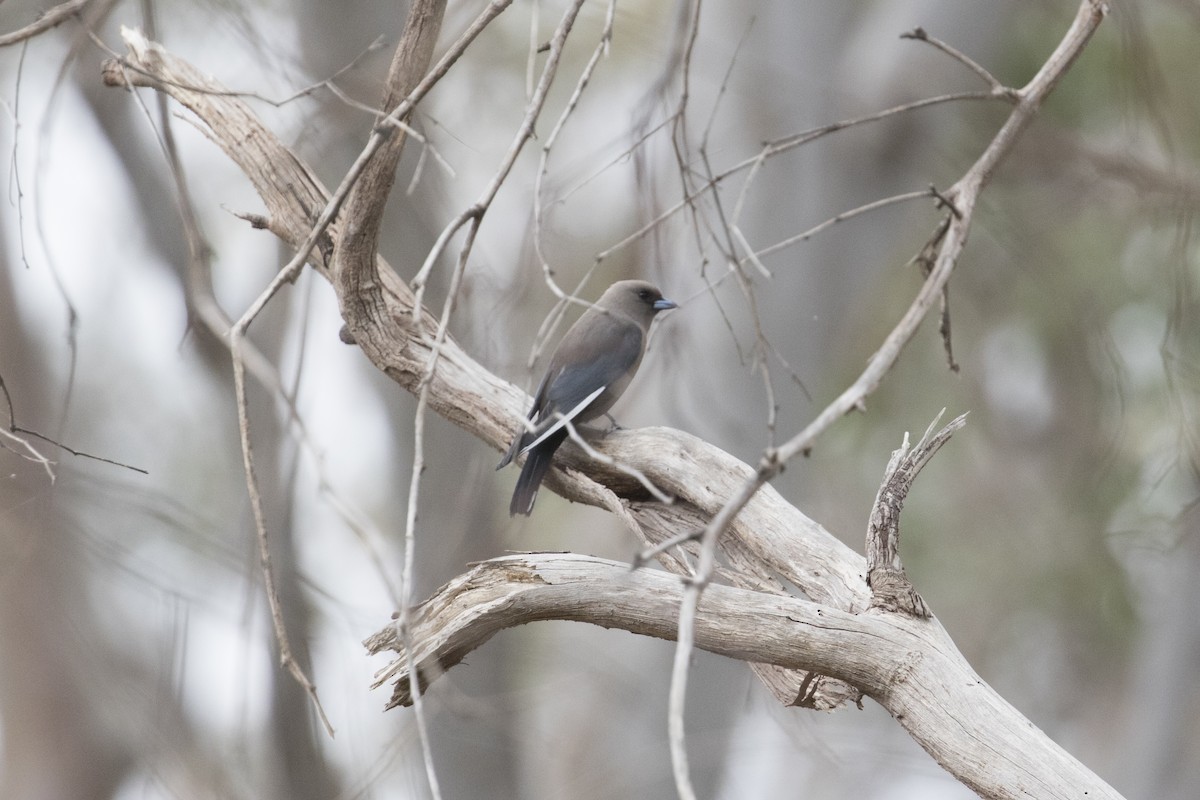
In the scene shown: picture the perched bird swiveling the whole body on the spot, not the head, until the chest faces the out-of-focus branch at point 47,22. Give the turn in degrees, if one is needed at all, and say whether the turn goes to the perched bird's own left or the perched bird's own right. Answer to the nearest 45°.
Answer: approximately 180°

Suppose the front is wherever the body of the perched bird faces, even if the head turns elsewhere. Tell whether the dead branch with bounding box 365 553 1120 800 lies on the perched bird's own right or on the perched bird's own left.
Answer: on the perched bird's own right

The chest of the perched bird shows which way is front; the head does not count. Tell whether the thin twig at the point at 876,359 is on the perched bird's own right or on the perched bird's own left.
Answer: on the perched bird's own right

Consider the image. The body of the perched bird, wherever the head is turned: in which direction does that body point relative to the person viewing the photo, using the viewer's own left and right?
facing away from the viewer and to the right of the viewer
